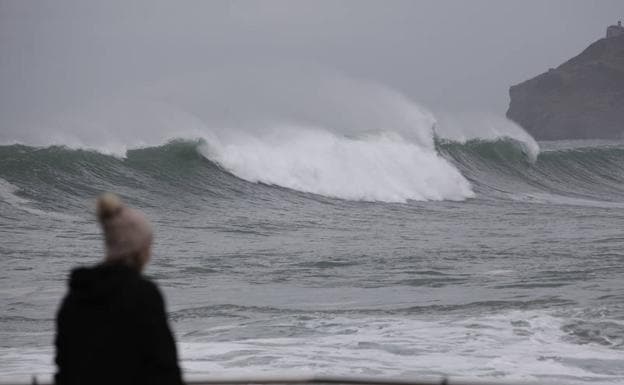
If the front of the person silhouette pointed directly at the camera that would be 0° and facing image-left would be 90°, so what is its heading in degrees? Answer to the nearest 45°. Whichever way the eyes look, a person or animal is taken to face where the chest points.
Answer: approximately 225°

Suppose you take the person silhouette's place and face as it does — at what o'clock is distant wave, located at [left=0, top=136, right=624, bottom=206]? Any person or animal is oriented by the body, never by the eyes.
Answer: The distant wave is roughly at 11 o'clock from the person silhouette.
